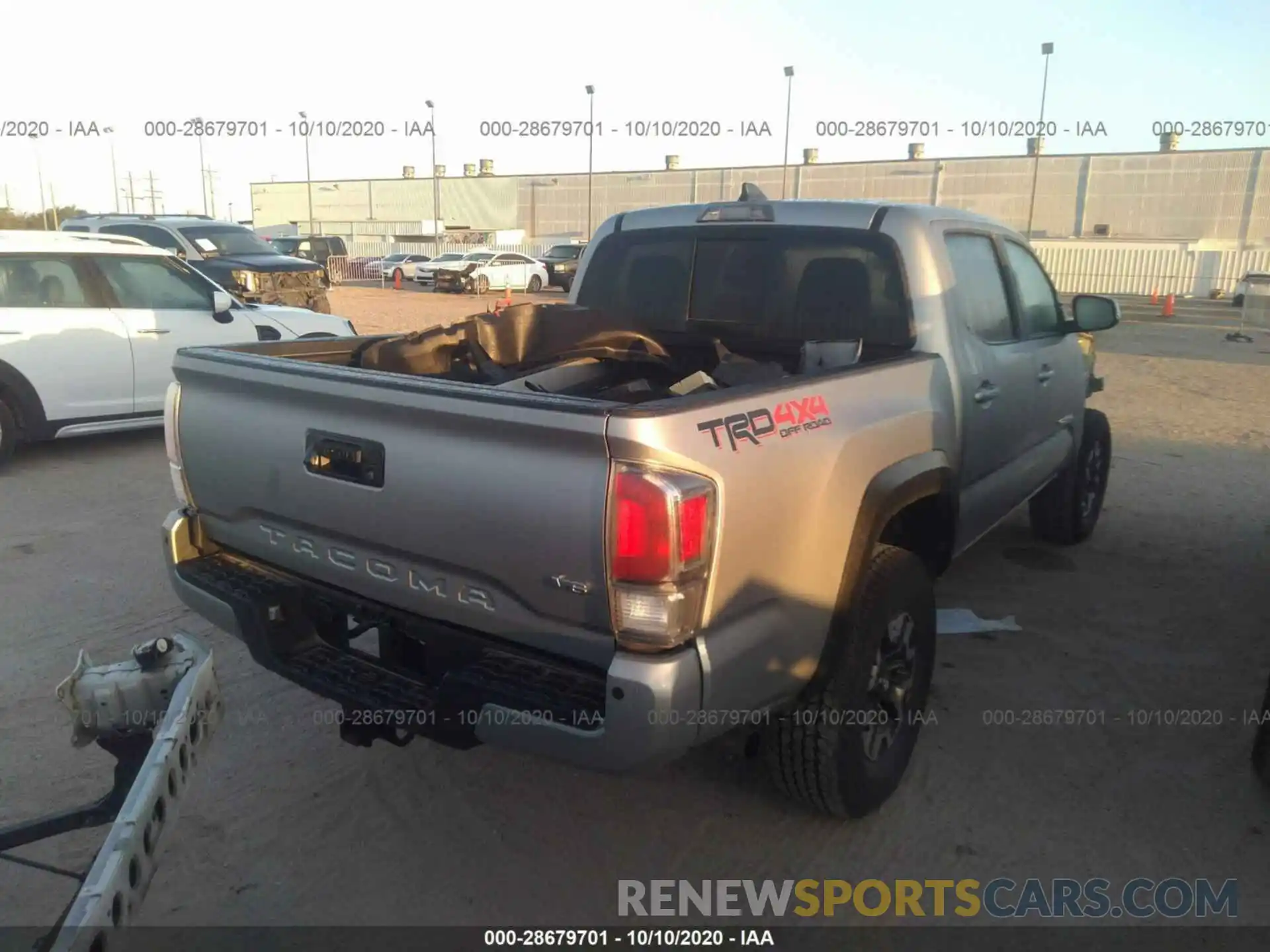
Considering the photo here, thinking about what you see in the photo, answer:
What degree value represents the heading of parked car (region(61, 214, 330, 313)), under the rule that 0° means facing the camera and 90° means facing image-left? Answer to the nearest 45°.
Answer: approximately 315°

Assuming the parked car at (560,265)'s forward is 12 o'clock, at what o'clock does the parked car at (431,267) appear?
the parked car at (431,267) is roughly at 2 o'clock from the parked car at (560,265).

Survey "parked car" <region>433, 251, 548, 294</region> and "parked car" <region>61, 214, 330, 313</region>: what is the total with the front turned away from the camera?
0

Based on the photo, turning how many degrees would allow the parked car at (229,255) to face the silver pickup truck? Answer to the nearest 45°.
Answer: approximately 45° to its right

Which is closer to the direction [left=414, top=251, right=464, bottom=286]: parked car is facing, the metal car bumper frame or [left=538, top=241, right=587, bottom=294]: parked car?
the metal car bumper frame

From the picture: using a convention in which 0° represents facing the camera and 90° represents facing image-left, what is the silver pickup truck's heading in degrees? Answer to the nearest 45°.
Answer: approximately 225°

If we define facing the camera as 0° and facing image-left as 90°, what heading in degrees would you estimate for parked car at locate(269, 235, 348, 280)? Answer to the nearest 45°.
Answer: approximately 315°

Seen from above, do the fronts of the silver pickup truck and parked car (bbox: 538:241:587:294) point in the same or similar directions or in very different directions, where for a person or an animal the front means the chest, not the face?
very different directions

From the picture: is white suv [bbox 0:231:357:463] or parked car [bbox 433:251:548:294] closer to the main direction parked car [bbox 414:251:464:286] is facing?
the white suv
